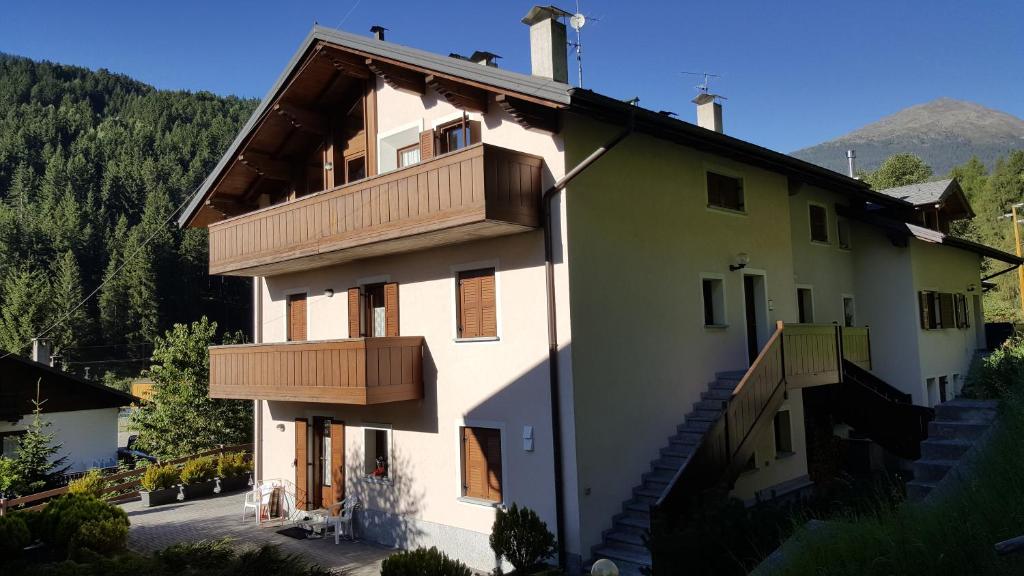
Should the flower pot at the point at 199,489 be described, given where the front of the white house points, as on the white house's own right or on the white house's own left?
on the white house's own right

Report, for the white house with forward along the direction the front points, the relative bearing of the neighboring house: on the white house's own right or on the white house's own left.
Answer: on the white house's own right

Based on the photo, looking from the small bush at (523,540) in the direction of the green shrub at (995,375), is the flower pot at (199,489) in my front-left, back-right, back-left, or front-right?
back-left

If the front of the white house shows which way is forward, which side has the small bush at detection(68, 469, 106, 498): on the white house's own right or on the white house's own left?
on the white house's own right

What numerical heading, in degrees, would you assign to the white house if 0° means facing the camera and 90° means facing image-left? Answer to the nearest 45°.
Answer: approximately 45°

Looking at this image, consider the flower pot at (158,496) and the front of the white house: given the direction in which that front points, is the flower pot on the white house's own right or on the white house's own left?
on the white house's own right

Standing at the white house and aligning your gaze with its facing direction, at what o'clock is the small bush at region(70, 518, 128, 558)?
The small bush is roughly at 1 o'clock from the white house.

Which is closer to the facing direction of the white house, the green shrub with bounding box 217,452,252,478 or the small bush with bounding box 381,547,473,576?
the small bush

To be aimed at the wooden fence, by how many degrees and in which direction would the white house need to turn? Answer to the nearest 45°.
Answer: approximately 90° to its right

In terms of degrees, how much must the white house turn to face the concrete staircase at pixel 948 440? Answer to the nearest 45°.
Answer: approximately 90° to its left
